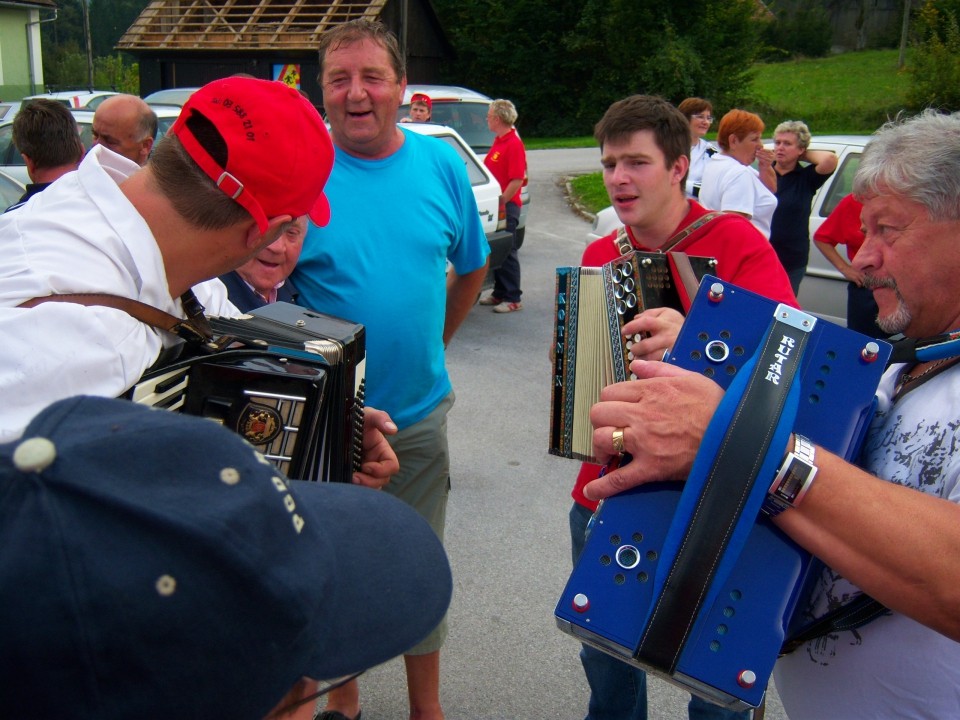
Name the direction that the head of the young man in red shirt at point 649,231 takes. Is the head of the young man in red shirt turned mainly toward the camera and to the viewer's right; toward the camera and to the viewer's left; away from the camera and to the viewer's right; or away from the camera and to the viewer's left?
toward the camera and to the viewer's left

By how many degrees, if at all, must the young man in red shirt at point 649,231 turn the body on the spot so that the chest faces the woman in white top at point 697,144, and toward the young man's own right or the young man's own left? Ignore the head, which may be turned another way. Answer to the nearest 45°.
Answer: approximately 135° to the young man's own right

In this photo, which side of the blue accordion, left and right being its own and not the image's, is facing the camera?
left

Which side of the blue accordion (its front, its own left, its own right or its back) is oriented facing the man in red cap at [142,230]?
front

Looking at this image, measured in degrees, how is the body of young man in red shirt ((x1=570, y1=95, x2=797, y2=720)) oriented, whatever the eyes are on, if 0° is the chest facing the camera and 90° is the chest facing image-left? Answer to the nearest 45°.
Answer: approximately 45°

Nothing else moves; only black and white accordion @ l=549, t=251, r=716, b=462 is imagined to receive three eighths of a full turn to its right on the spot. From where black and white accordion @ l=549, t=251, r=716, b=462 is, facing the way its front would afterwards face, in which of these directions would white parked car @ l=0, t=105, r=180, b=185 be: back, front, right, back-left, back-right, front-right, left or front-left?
front-left

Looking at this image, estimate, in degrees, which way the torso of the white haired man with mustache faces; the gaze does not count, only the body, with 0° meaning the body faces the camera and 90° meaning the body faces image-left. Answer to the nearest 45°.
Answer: approximately 90°

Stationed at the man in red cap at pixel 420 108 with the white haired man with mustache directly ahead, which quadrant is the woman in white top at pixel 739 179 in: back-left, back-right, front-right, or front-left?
front-left

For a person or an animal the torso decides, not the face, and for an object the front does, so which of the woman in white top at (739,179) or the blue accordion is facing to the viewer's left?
the blue accordion

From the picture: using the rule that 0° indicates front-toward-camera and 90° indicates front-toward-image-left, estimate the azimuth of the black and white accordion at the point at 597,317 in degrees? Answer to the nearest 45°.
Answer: approximately 45°

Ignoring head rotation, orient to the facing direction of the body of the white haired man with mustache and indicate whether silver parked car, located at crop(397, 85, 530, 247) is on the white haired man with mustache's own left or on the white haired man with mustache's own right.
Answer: on the white haired man with mustache's own right

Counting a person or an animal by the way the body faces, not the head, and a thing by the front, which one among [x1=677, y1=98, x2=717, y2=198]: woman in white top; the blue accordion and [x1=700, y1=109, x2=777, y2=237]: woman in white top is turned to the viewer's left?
the blue accordion

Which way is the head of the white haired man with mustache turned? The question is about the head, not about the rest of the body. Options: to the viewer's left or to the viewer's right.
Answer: to the viewer's left

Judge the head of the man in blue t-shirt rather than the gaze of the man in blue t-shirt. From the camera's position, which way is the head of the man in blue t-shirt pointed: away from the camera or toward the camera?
toward the camera
